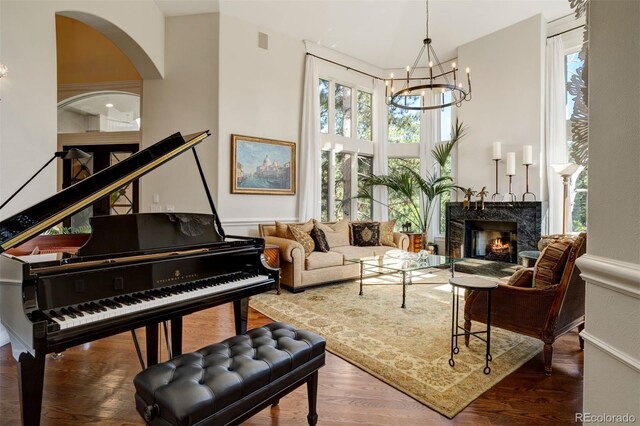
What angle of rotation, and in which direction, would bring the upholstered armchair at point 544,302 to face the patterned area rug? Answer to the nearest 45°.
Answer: approximately 45° to its left

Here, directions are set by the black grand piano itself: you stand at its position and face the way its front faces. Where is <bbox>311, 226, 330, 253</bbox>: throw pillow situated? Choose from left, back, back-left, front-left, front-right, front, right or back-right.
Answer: left

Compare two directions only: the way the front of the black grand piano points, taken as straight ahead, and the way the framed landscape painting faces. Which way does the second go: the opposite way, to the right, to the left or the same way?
the same way

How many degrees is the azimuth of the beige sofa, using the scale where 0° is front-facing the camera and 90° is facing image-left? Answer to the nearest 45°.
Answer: approximately 315°

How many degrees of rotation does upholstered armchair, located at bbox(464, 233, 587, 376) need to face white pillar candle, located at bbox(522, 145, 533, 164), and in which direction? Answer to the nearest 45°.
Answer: approximately 45° to its right

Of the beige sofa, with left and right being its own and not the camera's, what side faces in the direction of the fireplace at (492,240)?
left

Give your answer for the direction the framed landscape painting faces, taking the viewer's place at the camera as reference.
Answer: facing the viewer and to the right of the viewer

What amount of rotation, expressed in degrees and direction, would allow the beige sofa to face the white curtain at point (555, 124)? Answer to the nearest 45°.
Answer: approximately 45° to its left

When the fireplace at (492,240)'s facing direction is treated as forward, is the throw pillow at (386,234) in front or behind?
in front

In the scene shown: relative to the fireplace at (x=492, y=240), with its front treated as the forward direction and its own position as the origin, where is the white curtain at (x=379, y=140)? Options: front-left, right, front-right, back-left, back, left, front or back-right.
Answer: front-right

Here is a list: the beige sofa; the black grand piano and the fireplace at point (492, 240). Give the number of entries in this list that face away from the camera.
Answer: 0

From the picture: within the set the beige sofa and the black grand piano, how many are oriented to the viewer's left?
0

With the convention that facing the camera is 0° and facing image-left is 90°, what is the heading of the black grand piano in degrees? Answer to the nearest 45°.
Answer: approximately 315°

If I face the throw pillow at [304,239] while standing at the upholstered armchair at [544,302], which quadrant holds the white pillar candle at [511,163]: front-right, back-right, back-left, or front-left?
front-right

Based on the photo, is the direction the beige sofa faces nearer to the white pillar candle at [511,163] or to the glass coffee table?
the glass coffee table

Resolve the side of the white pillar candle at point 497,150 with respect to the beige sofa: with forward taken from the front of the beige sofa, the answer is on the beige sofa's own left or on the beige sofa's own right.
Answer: on the beige sofa's own left

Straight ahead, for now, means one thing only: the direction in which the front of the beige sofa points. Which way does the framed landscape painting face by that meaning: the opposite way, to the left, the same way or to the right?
the same way
